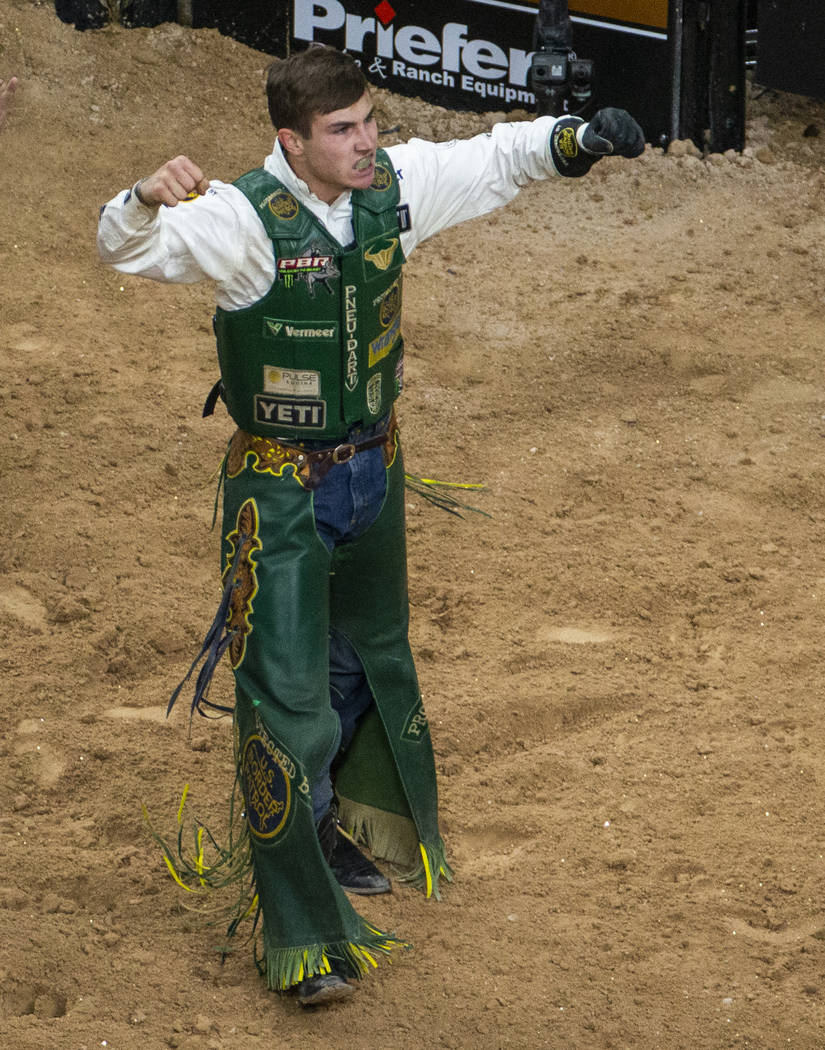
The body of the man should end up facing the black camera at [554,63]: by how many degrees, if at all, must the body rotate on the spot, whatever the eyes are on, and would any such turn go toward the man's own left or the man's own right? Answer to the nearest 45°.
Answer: approximately 135° to the man's own left

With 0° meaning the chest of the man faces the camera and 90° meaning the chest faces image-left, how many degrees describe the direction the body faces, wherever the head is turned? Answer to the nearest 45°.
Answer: approximately 315°
